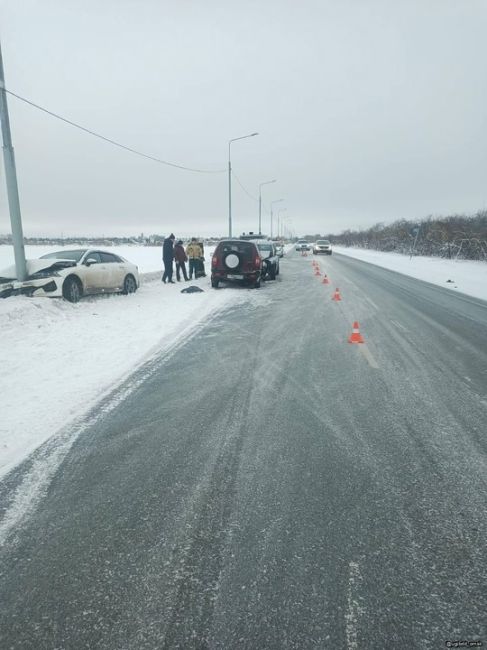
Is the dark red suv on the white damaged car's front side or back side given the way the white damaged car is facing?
on the back side

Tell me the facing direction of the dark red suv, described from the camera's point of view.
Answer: facing away from the viewer

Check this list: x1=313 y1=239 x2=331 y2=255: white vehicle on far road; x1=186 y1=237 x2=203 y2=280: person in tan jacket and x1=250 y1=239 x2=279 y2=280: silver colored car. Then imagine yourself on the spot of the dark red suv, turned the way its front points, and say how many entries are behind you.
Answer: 0

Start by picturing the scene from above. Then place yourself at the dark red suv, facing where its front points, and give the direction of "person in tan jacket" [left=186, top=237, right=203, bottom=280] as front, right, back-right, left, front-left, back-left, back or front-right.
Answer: front-left

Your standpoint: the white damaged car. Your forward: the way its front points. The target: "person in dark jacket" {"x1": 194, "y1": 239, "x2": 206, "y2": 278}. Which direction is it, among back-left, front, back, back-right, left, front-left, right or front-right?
back

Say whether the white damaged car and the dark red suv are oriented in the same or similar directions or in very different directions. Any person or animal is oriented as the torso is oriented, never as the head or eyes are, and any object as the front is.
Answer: very different directions

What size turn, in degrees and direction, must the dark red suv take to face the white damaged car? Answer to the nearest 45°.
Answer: approximately 135° to its left

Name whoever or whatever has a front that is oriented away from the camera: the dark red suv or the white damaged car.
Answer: the dark red suv

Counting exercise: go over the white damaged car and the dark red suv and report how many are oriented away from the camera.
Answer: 1

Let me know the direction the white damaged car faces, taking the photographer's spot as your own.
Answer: facing the viewer and to the left of the viewer

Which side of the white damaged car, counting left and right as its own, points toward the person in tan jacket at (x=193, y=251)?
back

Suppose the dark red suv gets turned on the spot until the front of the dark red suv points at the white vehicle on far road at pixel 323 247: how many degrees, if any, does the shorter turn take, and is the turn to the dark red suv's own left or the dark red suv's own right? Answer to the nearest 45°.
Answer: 0° — it already faces it

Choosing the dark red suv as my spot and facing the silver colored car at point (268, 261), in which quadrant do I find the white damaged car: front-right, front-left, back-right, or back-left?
back-left
